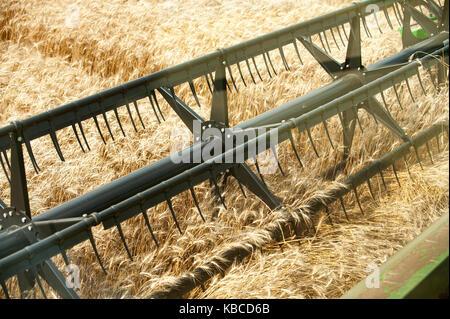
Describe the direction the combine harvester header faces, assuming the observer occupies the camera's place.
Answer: facing away from the viewer and to the left of the viewer
